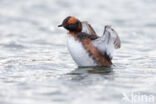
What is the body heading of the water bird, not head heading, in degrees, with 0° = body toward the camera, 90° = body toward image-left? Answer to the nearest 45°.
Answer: approximately 90°
